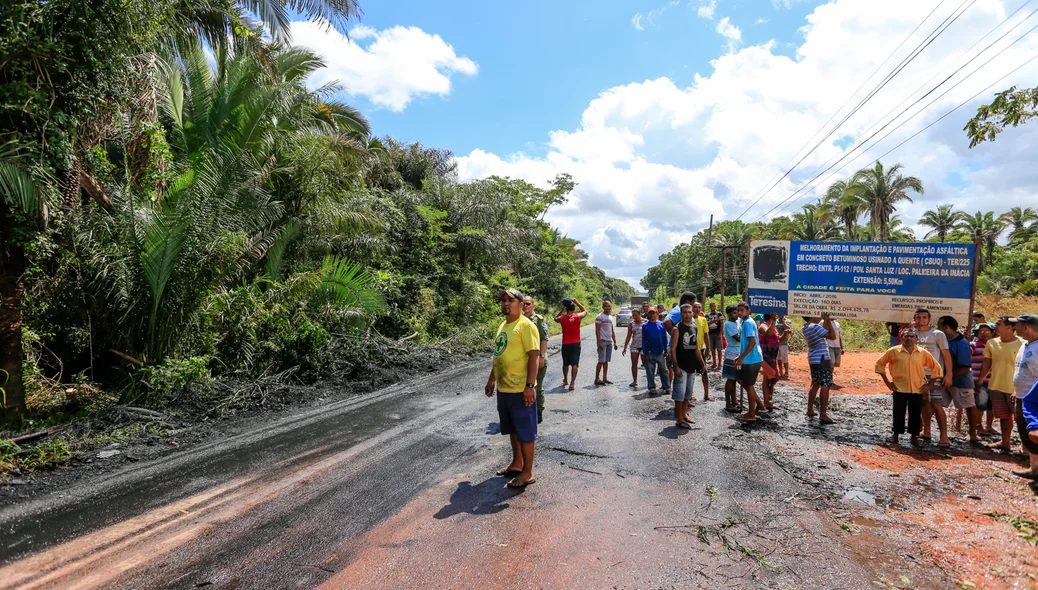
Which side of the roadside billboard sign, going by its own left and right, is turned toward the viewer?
front

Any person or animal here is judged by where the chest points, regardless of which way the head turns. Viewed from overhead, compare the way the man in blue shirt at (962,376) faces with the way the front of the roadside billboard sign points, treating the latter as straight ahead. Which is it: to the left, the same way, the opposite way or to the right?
to the right

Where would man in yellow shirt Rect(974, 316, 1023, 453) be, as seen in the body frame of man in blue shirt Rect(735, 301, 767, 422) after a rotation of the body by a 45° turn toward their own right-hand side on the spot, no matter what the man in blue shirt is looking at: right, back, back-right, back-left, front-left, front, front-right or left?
back-right

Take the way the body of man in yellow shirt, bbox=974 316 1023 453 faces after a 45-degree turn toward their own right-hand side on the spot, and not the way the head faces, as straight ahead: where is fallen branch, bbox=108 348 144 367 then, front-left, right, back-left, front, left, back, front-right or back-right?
front-right

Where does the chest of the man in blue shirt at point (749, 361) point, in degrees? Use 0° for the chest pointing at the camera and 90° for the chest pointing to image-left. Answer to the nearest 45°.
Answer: approximately 90°

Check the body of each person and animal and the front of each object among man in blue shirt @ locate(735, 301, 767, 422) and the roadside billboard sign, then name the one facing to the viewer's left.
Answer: the man in blue shirt

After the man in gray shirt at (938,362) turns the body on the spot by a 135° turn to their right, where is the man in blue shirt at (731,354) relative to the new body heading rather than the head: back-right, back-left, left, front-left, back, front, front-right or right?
left

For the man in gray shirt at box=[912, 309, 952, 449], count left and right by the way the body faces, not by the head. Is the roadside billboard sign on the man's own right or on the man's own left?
on the man's own right

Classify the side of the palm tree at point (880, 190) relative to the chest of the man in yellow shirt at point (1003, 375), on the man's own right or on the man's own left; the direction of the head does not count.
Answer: on the man's own right

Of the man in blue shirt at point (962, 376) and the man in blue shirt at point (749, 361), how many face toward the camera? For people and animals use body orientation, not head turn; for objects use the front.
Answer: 0

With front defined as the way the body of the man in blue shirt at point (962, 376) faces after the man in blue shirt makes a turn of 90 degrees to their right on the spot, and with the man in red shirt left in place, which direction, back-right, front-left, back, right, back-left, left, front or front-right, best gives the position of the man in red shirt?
left

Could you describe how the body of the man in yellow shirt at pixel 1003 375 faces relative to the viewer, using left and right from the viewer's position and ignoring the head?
facing the viewer and to the left of the viewer

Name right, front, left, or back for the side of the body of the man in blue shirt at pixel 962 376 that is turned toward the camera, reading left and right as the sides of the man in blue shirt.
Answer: left

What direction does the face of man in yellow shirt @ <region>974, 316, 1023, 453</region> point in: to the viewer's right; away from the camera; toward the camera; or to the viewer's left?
to the viewer's left
